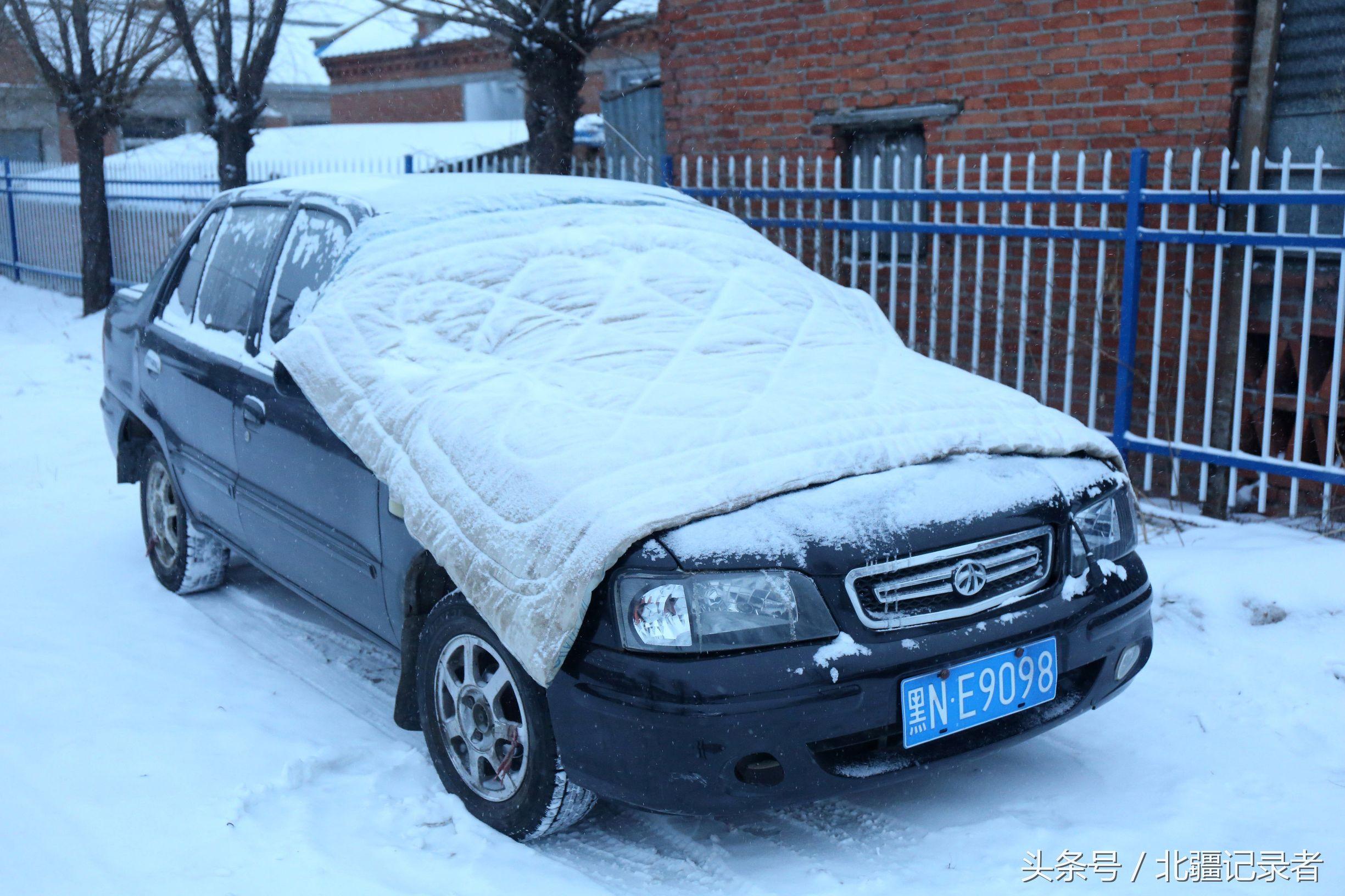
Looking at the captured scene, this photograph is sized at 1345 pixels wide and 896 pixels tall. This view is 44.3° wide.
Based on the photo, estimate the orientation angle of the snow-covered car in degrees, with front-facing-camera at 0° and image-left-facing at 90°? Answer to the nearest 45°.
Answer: approximately 315°

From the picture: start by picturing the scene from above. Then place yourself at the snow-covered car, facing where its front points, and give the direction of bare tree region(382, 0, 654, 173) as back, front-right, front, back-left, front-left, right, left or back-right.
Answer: back-left

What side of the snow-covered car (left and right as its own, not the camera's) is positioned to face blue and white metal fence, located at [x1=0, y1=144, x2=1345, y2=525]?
left

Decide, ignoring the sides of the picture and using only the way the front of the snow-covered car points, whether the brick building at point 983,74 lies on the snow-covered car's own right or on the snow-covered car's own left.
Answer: on the snow-covered car's own left

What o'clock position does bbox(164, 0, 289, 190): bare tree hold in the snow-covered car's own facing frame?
The bare tree is roughly at 7 o'clock from the snow-covered car.

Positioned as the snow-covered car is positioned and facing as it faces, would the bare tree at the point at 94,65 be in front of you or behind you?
behind

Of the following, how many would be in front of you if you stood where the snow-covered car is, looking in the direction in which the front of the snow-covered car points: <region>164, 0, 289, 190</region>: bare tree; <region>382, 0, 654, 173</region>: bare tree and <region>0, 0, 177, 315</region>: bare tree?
0
